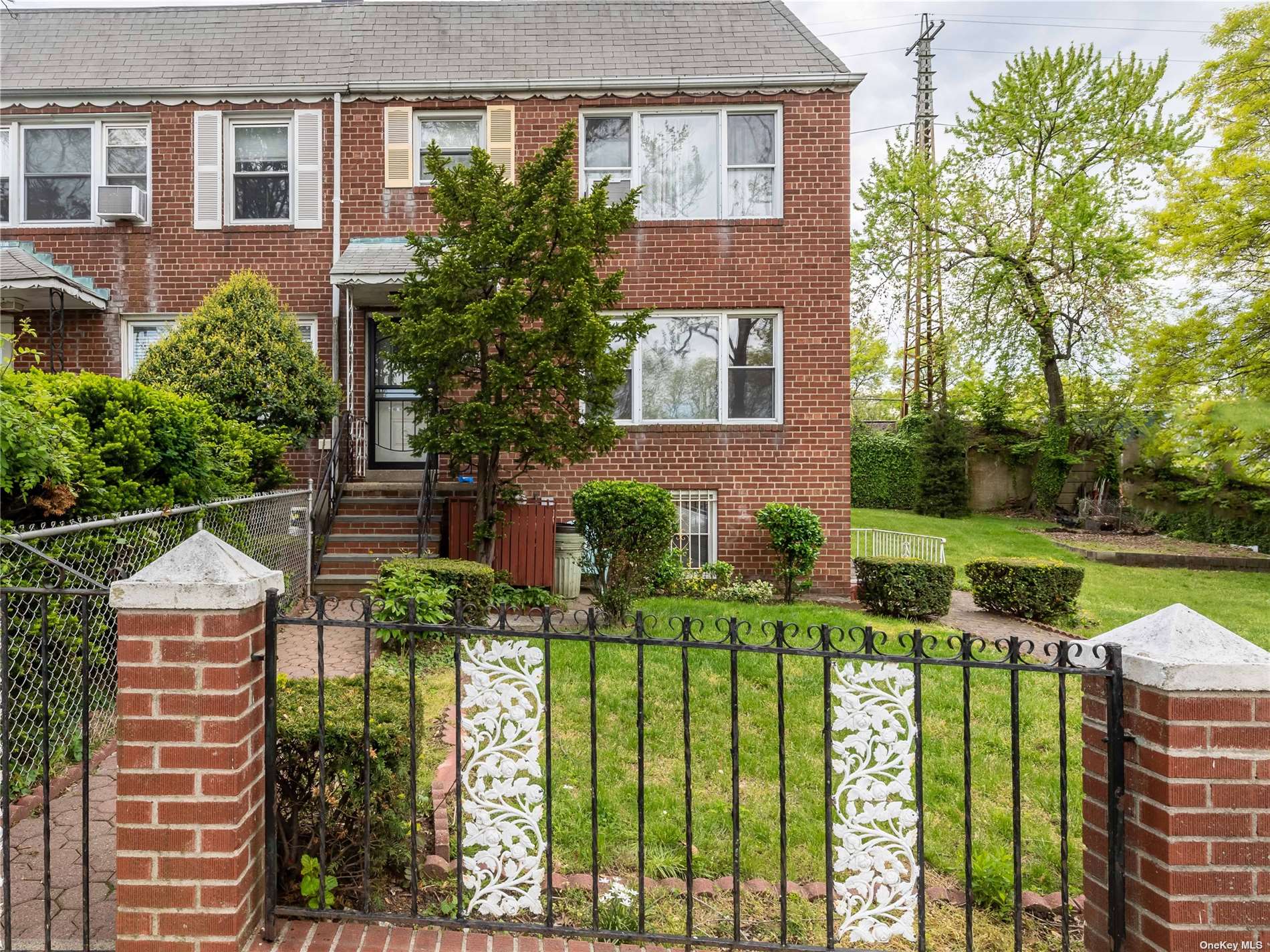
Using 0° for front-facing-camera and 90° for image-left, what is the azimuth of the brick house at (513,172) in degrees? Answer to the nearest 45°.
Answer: approximately 0°

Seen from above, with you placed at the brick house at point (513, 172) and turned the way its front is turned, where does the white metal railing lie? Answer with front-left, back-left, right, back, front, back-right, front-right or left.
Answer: left

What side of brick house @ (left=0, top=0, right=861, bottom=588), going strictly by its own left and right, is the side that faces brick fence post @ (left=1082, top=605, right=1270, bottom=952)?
front

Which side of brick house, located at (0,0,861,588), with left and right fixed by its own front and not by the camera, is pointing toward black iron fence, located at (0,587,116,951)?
front

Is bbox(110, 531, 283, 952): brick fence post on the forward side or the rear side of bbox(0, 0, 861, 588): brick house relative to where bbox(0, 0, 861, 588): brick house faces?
on the forward side

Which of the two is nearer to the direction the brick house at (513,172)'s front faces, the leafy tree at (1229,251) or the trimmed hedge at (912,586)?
the trimmed hedge

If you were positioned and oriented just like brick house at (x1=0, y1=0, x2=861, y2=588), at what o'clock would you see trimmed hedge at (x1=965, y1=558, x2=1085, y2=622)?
The trimmed hedge is roughly at 10 o'clock from the brick house.

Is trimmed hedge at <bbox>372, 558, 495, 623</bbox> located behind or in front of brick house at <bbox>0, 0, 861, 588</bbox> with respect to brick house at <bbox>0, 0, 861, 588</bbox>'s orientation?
in front

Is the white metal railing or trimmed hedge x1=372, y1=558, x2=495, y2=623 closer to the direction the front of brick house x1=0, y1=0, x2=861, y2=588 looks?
the trimmed hedge
